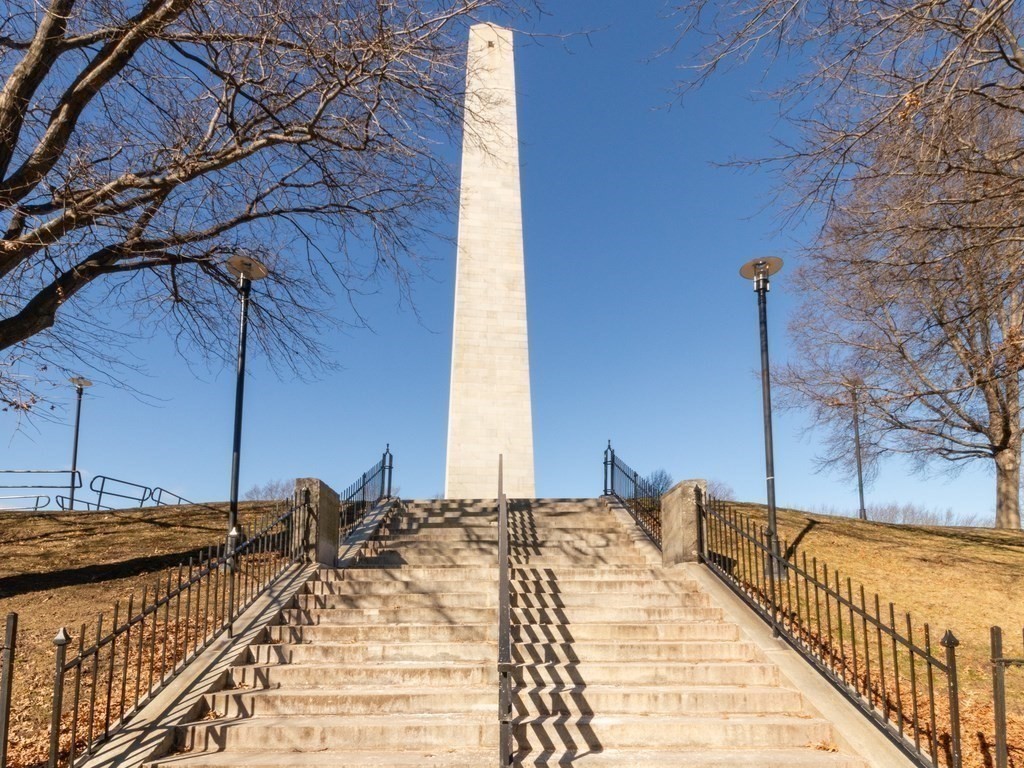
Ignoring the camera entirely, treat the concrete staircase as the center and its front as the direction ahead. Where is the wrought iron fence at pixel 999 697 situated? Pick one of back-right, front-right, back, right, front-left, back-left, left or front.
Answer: front-left

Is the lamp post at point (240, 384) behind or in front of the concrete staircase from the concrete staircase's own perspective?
behind

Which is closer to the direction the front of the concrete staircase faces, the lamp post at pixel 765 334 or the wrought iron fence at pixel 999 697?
the wrought iron fence

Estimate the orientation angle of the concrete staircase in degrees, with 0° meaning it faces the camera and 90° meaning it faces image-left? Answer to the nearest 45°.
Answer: approximately 0°

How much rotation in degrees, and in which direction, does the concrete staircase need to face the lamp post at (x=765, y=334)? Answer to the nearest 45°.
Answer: approximately 135° to its left

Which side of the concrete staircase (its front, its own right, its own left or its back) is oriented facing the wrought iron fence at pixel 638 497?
back
